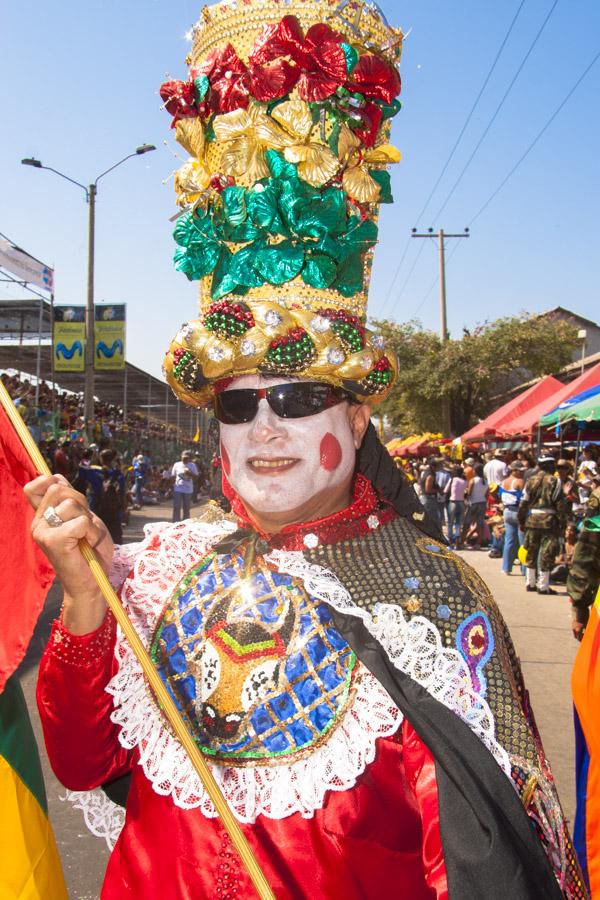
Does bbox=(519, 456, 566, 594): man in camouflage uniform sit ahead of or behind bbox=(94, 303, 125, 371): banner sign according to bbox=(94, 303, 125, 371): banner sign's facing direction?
ahead

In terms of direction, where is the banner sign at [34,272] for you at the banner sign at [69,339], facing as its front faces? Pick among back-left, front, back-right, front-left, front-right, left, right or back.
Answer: front

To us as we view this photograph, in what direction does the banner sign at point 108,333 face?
facing the viewer

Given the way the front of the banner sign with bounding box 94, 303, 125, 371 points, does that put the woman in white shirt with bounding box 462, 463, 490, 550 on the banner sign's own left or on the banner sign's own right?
on the banner sign's own left

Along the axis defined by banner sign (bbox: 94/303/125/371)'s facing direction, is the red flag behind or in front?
in front

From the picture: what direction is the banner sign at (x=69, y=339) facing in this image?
toward the camera

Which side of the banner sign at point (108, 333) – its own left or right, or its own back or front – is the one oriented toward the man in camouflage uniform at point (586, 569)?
front

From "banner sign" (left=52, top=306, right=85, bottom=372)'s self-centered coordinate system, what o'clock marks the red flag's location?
The red flag is roughly at 12 o'clock from the banner sign.

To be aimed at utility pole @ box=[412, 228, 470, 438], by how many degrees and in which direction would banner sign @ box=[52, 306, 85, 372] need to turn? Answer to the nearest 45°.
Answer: approximately 135° to its left

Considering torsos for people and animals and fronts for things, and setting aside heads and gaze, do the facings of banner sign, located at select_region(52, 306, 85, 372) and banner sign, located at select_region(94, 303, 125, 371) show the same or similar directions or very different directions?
same or similar directions

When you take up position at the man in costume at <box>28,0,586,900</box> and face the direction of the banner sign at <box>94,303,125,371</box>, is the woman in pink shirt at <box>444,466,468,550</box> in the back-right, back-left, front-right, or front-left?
front-right

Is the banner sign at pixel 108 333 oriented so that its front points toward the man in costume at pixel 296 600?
yes
